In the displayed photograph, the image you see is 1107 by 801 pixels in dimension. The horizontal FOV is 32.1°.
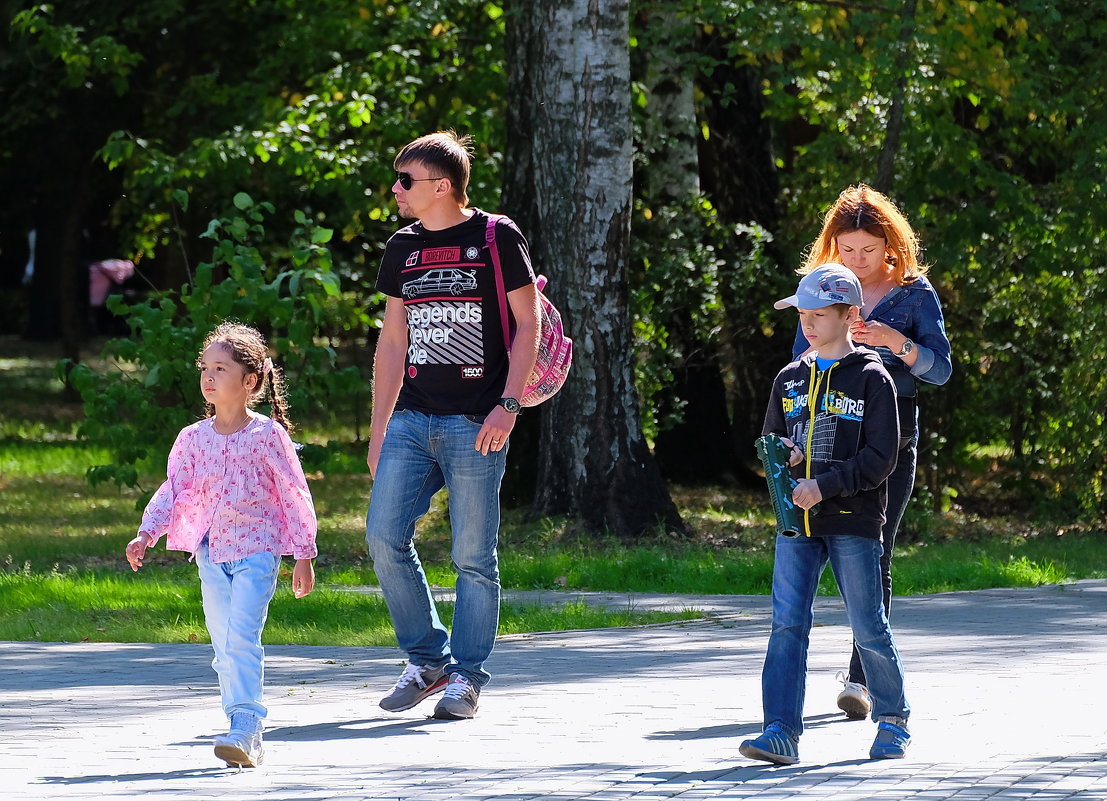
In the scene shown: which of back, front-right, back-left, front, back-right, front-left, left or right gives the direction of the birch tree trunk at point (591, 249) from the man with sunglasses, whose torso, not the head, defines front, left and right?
back-right

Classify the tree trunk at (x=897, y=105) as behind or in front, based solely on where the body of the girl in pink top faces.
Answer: behind

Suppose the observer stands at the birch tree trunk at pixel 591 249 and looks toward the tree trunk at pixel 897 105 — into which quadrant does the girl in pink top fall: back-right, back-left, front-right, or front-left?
back-right

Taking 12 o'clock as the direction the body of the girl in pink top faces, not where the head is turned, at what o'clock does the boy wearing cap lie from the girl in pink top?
The boy wearing cap is roughly at 8 o'clock from the girl in pink top.

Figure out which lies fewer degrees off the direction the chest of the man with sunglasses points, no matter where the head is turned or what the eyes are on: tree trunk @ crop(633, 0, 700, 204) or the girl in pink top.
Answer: the girl in pink top

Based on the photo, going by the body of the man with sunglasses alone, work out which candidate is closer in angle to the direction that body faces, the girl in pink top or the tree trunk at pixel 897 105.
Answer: the girl in pink top

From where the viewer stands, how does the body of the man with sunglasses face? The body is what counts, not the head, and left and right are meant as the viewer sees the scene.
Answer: facing the viewer and to the left of the viewer

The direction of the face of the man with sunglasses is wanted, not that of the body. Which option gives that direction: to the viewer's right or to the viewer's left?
to the viewer's left

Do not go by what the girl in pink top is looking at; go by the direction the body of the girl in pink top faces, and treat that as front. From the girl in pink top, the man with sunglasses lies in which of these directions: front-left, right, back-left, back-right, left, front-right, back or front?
back

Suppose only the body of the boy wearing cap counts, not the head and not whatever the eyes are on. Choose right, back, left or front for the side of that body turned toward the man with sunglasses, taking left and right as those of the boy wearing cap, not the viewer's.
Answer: right

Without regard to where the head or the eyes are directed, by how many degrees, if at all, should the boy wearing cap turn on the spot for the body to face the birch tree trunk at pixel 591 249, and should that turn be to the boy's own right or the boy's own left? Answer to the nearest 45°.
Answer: approximately 135° to the boy's own right

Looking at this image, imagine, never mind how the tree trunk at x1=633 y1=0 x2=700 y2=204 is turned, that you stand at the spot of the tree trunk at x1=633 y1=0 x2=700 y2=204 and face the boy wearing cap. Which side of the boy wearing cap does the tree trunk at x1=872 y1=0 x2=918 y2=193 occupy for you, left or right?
left

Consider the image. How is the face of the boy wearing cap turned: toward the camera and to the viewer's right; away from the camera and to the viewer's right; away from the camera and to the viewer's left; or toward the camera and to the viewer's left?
toward the camera and to the viewer's left
